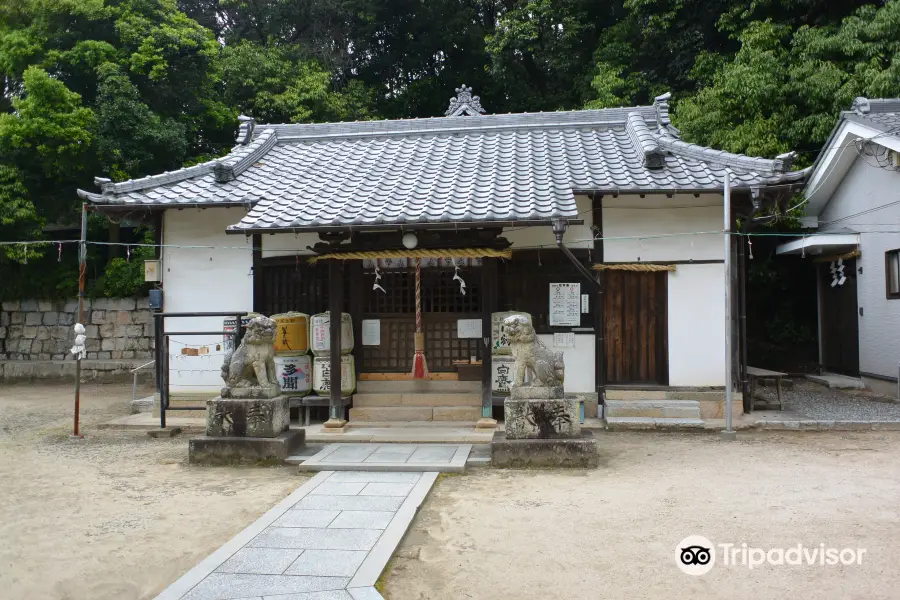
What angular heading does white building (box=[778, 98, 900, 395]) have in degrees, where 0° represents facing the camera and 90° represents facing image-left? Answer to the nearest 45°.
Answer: approximately 45°

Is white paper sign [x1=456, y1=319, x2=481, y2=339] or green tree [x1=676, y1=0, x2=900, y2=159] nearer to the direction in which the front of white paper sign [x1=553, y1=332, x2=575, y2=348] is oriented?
the white paper sign

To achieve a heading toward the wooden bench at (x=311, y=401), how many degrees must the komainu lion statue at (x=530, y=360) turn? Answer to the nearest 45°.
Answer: approximately 45° to its right

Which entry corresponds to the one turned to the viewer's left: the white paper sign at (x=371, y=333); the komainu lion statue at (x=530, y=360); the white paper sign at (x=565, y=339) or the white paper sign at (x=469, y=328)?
the komainu lion statue

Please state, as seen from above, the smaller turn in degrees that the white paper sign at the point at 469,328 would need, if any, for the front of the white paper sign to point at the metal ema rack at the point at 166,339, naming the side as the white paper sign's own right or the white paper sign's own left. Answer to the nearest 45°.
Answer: approximately 90° to the white paper sign's own right

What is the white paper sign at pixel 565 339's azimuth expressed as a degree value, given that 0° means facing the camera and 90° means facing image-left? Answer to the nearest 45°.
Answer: approximately 0°

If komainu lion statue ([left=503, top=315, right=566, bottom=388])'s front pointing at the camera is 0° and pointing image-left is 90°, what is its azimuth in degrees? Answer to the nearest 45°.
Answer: approximately 90°
